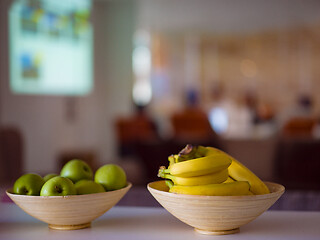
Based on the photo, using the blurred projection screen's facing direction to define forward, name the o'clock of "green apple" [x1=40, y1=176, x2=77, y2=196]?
The green apple is roughly at 12 o'clock from the blurred projection screen.

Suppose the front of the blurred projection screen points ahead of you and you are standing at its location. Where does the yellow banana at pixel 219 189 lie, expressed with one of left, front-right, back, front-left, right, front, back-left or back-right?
front

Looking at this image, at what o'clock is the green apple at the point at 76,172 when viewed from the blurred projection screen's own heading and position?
The green apple is roughly at 12 o'clock from the blurred projection screen.

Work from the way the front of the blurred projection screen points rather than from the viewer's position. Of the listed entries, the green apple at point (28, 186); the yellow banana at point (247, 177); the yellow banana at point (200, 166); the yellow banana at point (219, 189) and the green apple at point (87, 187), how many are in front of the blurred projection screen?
5

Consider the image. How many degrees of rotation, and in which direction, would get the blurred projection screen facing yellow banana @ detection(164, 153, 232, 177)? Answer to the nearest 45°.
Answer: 0° — it already faces it

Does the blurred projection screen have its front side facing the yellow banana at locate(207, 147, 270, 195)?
yes

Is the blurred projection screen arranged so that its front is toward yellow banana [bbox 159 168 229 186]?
yes

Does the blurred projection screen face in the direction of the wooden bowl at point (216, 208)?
yes

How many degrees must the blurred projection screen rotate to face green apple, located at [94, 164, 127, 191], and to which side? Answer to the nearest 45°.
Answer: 0° — it already faces it

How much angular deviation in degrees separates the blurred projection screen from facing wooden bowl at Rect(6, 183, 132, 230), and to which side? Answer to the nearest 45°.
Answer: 0° — it already faces it

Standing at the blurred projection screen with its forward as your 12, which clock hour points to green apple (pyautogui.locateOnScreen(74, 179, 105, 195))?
The green apple is roughly at 12 o'clock from the blurred projection screen.

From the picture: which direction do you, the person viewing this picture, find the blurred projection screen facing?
facing the viewer
